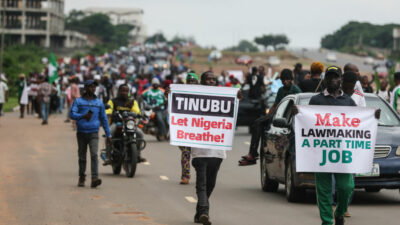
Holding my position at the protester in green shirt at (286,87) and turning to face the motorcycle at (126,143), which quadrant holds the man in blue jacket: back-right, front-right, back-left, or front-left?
front-left

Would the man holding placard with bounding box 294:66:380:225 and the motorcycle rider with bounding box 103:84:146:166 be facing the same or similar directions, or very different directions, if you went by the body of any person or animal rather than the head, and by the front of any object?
same or similar directions

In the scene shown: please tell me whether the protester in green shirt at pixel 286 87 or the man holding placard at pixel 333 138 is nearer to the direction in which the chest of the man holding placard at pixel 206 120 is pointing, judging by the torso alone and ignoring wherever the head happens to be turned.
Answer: the man holding placard

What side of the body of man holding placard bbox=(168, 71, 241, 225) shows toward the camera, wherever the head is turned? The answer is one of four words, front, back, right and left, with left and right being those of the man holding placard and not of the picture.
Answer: front

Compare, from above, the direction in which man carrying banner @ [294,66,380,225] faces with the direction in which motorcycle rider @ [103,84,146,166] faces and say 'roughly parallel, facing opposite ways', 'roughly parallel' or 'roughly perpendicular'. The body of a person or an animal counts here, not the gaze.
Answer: roughly parallel

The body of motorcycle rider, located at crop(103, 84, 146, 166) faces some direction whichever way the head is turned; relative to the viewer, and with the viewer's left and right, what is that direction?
facing the viewer

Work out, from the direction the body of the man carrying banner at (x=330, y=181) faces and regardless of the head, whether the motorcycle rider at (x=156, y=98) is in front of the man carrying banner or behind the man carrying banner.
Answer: behind

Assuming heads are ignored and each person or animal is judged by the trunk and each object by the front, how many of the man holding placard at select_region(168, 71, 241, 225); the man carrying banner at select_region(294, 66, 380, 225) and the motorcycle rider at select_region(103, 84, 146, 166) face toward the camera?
3

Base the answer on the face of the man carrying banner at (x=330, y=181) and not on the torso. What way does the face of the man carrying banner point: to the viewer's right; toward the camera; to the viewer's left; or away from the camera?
toward the camera

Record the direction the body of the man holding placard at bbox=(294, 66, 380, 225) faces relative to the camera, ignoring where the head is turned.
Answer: toward the camera

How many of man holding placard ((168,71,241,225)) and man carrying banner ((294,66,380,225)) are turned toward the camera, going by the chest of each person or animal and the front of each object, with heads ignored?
2

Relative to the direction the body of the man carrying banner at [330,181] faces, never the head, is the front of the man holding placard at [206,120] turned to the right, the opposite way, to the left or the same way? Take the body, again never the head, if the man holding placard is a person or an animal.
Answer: the same way

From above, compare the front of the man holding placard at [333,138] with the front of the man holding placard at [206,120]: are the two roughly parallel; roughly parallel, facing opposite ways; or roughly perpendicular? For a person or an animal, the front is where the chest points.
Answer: roughly parallel
